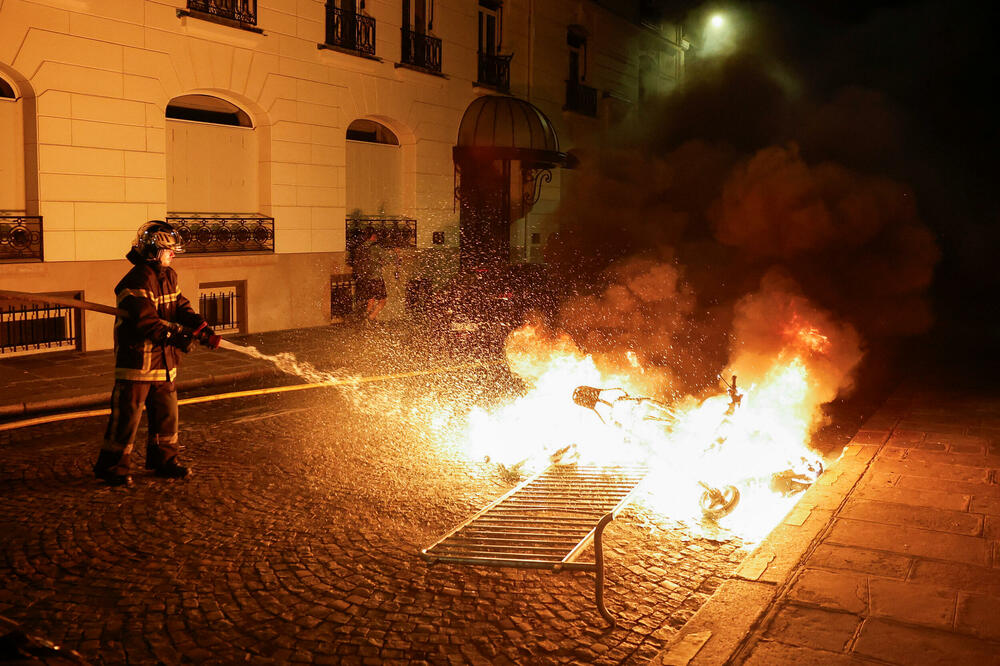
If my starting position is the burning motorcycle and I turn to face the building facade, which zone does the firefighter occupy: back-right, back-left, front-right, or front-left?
front-left

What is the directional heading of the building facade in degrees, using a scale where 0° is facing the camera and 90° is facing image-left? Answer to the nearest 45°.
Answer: approximately 315°

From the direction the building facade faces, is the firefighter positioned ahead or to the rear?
ahead

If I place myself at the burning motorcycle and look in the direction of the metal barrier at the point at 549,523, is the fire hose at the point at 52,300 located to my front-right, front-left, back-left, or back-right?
front-right

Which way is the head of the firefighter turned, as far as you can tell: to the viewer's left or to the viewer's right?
to the viewer's right

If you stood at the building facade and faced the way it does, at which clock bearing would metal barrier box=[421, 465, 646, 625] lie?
The metal barrier is roughly at 1 o'clock from the building facade.

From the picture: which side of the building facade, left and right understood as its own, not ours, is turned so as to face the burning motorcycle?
front

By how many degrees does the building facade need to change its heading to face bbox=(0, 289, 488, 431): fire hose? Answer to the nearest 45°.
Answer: approximately 45° to its right
